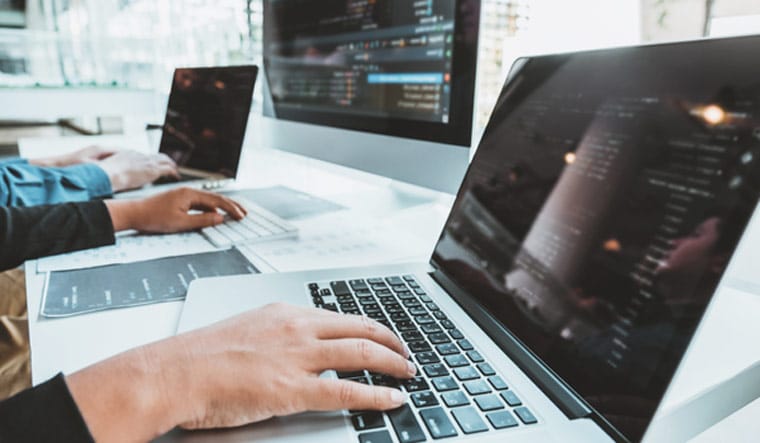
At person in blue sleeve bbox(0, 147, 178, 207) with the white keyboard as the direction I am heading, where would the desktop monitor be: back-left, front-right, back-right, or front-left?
front-left

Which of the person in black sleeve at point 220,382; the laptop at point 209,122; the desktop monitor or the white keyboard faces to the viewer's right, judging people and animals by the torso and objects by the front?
the person in black sleeve

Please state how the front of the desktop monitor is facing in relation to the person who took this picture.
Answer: facing the viewer and to the left of the viewer

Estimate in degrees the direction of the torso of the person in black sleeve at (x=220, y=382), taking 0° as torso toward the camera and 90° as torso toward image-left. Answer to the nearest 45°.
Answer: approximately 270°

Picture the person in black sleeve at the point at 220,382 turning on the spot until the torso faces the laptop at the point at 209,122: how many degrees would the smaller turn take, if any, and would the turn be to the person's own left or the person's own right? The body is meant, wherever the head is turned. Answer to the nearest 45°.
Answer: approximately 90° to the person's own left

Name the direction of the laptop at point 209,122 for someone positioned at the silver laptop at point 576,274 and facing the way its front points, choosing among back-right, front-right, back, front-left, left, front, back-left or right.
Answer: right

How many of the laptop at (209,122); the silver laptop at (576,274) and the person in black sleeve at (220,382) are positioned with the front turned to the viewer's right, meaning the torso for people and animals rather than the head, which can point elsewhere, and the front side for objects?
1

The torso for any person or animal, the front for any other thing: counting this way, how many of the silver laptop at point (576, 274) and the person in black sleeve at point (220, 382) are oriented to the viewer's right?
1

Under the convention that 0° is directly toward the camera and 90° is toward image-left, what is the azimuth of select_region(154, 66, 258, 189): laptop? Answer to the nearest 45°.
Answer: approximately 45°

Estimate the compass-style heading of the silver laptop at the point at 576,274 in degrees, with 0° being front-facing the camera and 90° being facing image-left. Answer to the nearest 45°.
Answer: approximately 45°
